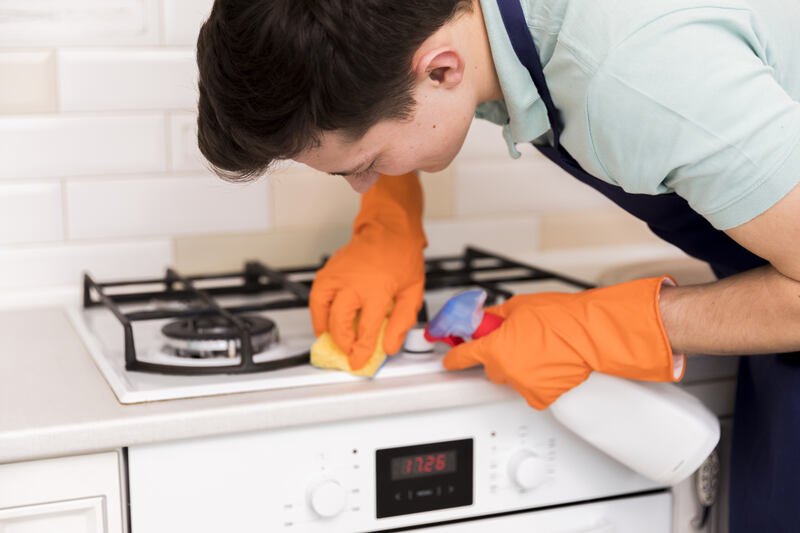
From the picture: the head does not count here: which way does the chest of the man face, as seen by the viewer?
to the viewer's left
